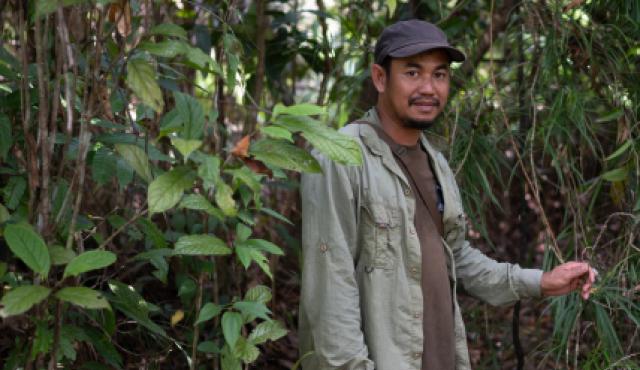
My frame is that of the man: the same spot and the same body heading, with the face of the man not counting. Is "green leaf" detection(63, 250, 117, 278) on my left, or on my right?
on my right

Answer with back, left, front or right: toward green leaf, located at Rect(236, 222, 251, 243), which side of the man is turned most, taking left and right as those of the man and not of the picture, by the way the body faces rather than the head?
right

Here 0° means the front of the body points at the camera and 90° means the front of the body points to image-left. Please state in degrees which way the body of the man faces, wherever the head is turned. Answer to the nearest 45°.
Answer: approximately 315°

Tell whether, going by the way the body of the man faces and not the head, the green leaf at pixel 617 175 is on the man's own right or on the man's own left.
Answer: on the man's own left

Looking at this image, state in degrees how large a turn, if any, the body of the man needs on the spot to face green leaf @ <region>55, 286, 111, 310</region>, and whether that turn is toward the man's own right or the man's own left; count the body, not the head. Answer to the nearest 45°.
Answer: approximately 90° to the man's own right

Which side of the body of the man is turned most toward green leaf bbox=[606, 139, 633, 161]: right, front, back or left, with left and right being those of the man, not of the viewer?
left

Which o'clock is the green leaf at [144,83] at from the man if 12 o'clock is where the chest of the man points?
The green leaf is roughly at 3 o'clock from the man.

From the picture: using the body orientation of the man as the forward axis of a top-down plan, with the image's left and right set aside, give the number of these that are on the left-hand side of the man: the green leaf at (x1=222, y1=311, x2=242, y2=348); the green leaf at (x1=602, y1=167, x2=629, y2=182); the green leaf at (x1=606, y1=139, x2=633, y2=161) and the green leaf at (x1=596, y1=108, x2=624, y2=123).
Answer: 3

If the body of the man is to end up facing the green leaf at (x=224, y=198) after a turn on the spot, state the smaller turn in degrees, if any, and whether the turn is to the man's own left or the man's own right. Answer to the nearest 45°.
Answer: approximately 90° to the man's own right

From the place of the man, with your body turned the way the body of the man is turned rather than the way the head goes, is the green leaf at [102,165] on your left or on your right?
on your right
